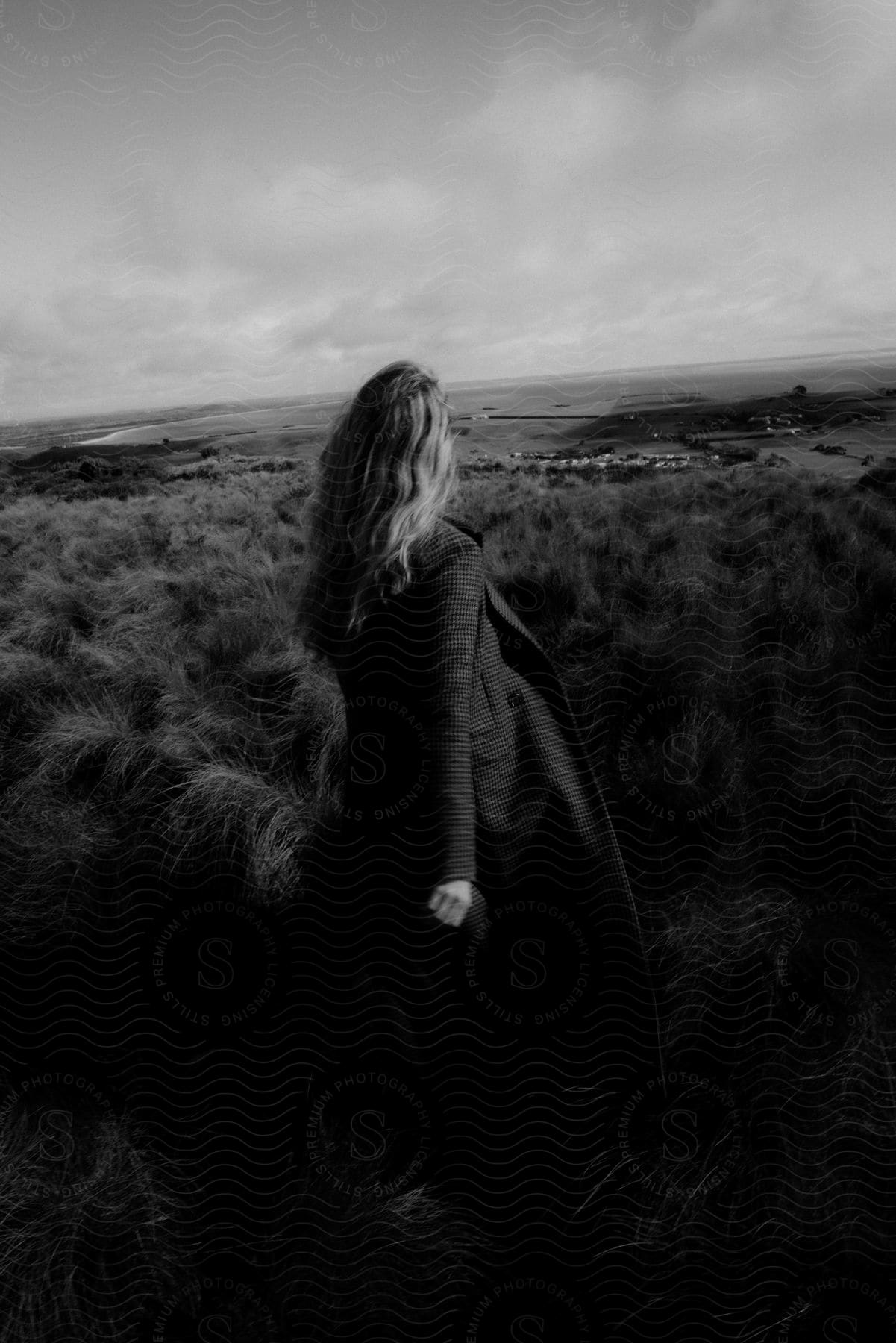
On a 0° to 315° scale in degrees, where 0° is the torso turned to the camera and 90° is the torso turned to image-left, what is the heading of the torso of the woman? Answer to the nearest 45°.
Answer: approximately 225°
